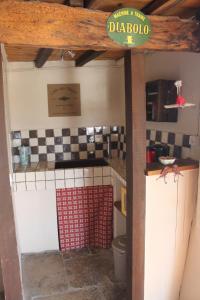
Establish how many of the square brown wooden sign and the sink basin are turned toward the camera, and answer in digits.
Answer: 2

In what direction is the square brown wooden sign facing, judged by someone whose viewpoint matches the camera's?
facing the viewer

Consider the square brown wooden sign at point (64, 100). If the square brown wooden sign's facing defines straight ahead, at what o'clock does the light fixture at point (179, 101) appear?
The light fixture is roughly at 11 o'clock from the square brown wooden sign.

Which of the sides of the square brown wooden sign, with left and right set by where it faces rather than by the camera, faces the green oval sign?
front

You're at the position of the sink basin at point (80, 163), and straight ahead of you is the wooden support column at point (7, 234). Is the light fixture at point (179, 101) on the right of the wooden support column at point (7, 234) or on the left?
left

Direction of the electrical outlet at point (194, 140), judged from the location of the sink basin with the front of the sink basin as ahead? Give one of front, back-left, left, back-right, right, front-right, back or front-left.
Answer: front-left

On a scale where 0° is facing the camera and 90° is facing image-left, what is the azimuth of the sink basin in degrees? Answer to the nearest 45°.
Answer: approximately 0°

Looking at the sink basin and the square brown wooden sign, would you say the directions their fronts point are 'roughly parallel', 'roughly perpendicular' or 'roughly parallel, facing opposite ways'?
roughly parallel

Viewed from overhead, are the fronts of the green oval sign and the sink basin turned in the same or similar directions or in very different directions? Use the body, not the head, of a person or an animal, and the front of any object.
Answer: same or similar directions

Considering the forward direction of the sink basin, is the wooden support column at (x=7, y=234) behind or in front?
in front

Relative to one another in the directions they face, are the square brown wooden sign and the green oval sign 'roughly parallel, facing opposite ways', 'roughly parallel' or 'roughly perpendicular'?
roughly parallel

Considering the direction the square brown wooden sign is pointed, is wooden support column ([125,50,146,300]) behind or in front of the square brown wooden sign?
in front

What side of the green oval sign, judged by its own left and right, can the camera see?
front
